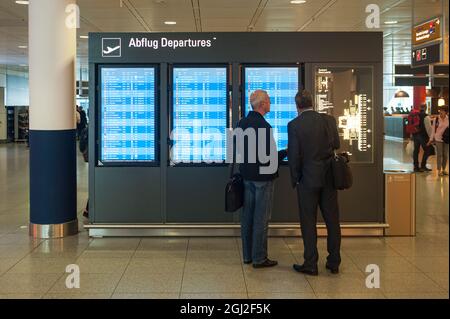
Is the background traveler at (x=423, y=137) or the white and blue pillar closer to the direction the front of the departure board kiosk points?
the white and blue pillar

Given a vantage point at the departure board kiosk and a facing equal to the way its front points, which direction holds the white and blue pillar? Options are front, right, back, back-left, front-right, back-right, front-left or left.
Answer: right

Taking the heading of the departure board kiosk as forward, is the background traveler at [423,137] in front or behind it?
behind

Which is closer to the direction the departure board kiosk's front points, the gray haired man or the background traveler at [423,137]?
the gray haired man

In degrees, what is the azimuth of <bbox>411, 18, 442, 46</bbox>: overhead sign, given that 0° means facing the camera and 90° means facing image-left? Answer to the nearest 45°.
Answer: approximately 45°

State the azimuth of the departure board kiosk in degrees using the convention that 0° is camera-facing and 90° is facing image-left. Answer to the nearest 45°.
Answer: approximately 0°

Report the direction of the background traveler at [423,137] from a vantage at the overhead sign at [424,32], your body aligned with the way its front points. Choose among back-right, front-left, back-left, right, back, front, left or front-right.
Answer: back-right

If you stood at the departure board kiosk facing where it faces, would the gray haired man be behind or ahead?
ahead

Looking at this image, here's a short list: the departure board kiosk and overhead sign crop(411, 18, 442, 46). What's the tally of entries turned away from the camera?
0

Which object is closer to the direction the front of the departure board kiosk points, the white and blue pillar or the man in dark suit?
the man in dark suit

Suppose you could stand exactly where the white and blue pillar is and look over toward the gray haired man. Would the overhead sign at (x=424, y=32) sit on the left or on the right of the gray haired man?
left

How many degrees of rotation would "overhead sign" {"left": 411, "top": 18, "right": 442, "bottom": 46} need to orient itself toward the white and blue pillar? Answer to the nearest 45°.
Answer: approximately 45° to its right

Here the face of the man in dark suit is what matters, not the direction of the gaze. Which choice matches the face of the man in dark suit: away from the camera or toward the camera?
away from the camera

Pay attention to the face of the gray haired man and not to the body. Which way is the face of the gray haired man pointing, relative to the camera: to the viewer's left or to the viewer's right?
to the viewer's right

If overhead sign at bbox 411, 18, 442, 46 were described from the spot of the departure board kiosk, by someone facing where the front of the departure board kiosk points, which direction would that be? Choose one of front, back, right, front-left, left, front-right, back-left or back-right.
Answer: left

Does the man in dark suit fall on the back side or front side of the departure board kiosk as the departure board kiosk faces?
on the front side
